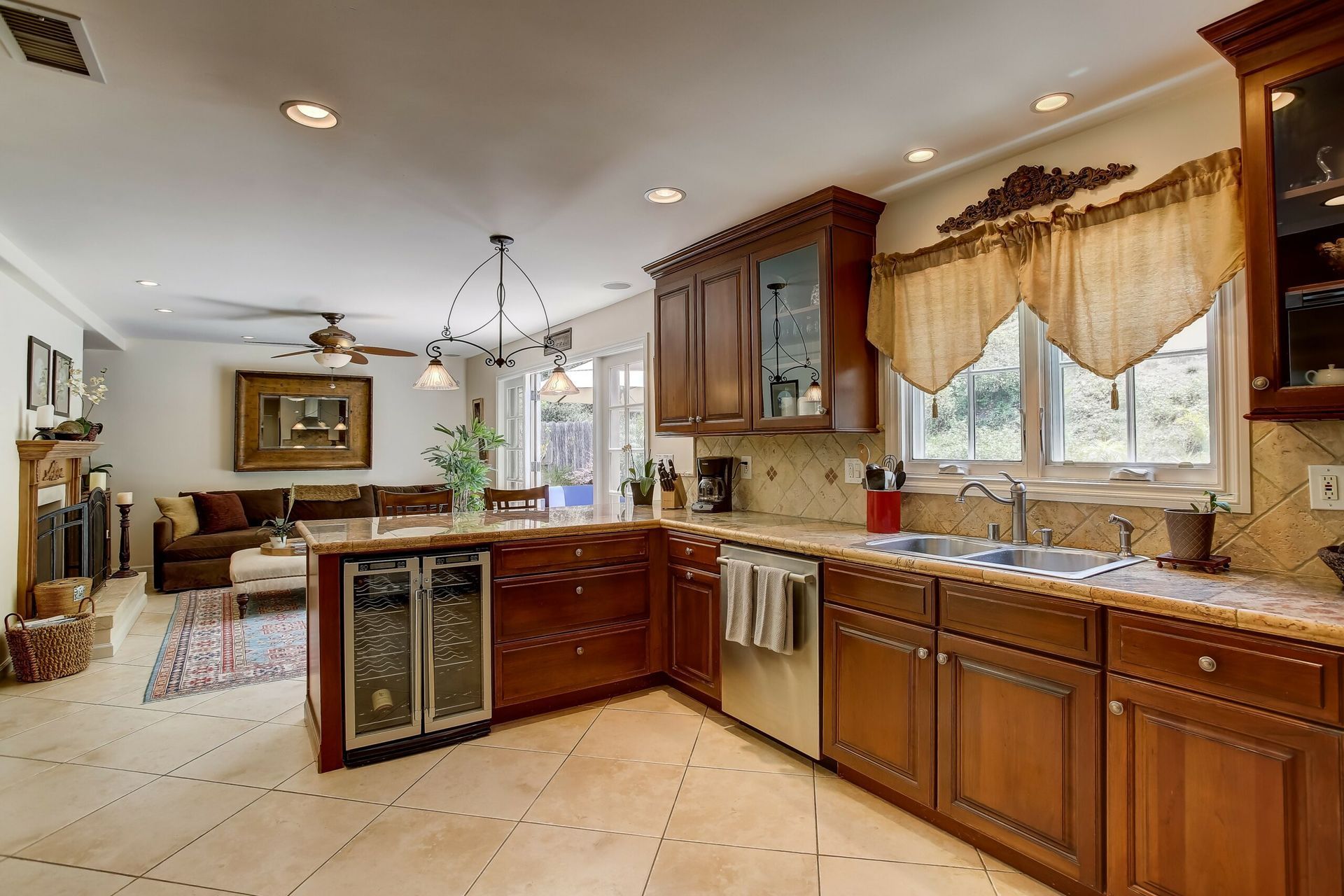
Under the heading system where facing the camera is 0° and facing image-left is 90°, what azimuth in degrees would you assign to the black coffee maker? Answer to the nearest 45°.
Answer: approximately 45°

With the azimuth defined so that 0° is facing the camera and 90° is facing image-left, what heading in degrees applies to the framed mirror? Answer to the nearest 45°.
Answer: approximately 0°

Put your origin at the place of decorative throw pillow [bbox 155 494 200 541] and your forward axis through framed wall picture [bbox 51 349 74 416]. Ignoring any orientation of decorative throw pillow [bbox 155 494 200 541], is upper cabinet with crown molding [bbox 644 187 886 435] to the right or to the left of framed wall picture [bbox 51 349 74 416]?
left

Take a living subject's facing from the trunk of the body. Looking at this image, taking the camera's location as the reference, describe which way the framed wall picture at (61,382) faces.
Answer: facing the viewer and to the right of the viewer

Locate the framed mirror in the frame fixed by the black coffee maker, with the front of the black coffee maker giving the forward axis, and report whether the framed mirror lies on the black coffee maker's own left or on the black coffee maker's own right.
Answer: on the black coffee maker's own right

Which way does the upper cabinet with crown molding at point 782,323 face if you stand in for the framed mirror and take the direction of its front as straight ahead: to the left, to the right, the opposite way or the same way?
to the right

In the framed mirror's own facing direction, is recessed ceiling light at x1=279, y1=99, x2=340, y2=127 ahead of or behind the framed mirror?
ahead

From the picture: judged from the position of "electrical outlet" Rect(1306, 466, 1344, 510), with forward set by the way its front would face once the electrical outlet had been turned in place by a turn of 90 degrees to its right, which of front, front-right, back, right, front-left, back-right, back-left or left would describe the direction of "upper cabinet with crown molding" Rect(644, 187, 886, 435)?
front

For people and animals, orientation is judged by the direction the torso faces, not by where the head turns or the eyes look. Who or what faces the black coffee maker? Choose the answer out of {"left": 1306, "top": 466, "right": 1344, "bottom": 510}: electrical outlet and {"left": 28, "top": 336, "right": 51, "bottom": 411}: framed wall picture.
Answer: the framed wall picture

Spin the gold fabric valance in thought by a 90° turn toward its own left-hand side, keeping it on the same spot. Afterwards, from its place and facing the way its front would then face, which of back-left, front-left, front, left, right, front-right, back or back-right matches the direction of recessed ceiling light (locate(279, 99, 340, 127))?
right

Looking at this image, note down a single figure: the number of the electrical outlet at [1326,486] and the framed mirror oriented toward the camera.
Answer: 2

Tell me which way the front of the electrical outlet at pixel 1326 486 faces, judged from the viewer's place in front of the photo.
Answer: facing the viewer

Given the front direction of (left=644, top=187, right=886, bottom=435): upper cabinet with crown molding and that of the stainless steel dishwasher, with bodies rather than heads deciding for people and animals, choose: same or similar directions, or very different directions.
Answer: same or similar directions

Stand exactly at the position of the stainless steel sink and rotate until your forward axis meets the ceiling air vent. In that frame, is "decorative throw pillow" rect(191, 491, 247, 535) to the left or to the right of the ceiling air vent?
right

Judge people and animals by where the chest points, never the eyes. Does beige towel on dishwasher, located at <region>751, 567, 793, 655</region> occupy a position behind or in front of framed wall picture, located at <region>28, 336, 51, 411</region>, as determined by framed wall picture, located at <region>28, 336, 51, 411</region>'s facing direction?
in front

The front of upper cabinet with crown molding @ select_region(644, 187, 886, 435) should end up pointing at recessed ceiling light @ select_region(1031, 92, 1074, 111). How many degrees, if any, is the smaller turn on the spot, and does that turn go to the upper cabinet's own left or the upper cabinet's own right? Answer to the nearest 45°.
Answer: approximately 90° to the upper cabinet's own left

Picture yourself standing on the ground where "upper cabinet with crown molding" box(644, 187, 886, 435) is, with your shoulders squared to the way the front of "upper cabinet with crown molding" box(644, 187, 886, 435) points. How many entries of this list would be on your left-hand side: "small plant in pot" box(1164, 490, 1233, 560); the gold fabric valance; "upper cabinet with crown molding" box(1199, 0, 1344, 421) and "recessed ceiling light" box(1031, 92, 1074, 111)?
4

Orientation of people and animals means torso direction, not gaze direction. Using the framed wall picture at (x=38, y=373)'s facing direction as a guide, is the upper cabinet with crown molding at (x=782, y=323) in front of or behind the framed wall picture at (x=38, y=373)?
in front

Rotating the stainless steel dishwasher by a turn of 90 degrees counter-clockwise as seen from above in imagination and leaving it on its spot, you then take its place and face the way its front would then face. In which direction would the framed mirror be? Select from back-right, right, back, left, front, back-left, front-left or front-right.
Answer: back
